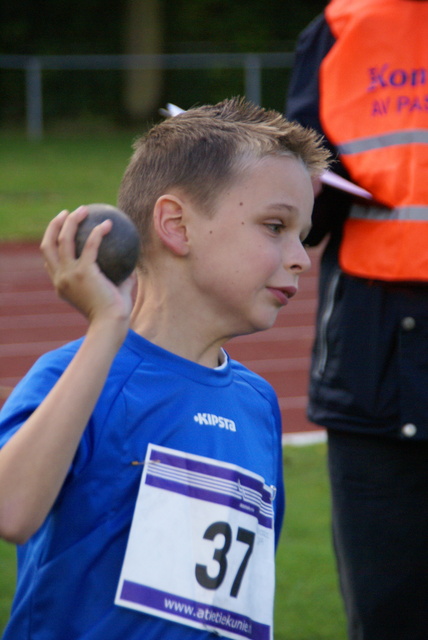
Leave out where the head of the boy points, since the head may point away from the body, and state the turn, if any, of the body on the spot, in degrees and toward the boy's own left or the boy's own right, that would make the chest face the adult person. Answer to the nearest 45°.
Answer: approximately 90° to the boy's own left

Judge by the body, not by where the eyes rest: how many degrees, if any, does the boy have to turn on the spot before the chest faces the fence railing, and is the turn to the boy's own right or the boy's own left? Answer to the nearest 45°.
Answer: approximately 135° to the boy's own left

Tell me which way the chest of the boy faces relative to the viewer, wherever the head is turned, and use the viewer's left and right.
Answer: facing the viewer and to the right of the viewer

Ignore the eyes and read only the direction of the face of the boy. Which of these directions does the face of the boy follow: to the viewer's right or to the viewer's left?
to the viewer's right

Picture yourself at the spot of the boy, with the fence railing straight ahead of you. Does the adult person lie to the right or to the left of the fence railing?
right
